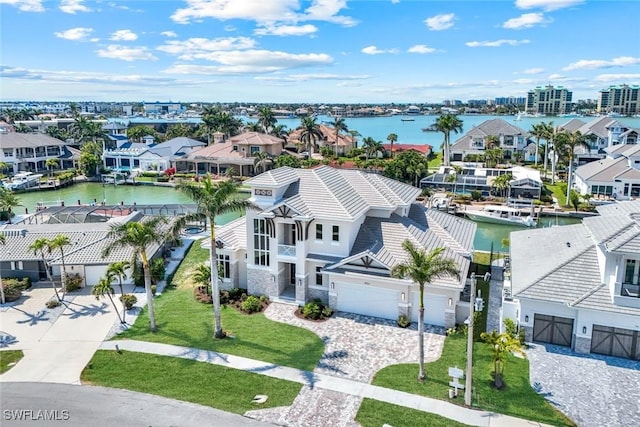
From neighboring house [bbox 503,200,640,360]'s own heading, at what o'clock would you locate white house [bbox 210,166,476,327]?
The white house is roughly at 3 o'clock from the neighboring house.

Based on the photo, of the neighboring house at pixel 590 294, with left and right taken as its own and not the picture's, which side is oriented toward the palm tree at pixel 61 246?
right

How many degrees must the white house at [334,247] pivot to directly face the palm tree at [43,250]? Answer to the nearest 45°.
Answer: approximately 45° to its right

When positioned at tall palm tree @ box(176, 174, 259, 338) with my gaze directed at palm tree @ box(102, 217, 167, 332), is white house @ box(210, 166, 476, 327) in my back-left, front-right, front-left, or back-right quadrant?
back-right

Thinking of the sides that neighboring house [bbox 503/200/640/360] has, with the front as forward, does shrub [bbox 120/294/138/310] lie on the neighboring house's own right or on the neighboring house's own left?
on the neighboring house's own right

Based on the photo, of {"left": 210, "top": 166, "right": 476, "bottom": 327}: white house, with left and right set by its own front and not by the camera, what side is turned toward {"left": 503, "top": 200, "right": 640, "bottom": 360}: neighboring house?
left

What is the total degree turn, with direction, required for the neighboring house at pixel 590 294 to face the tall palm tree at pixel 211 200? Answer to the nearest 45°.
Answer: approximately 45° to its right

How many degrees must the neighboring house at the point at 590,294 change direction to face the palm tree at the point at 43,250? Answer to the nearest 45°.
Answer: approximately 90° to its right

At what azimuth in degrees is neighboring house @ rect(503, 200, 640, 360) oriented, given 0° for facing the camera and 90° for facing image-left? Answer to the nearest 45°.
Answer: approximately 0°

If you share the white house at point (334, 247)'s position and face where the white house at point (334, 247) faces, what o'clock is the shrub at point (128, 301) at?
The shrub is roughly at 1 o'clock from the white house.

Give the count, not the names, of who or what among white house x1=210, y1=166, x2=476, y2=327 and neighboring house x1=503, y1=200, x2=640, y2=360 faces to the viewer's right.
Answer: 0

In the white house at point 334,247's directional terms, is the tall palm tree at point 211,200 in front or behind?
in front
